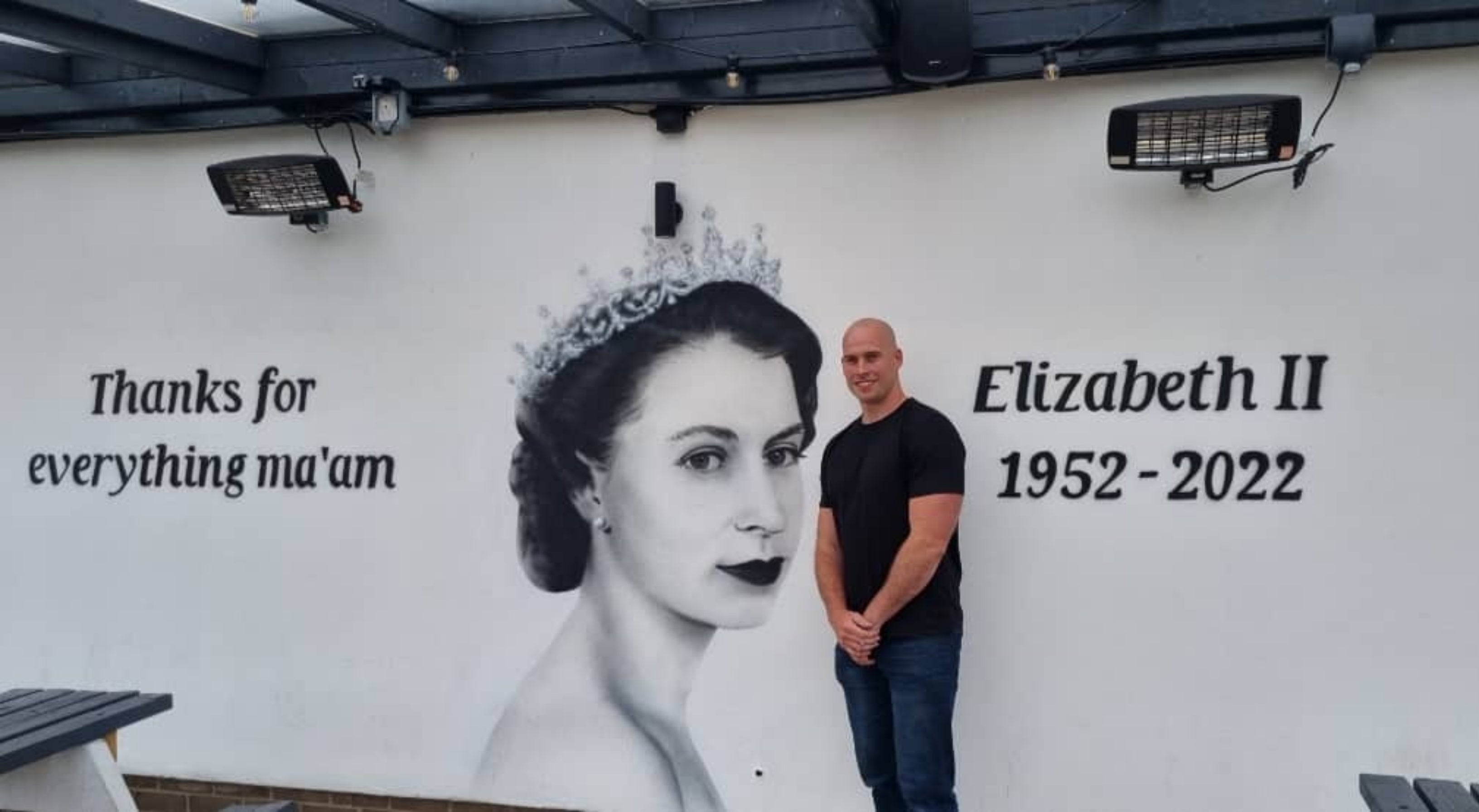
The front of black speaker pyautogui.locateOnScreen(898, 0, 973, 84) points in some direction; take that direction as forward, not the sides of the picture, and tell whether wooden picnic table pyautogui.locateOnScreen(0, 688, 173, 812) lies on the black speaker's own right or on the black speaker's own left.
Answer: on the black speaker's own right

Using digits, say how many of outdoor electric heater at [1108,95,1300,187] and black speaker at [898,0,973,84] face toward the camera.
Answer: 2

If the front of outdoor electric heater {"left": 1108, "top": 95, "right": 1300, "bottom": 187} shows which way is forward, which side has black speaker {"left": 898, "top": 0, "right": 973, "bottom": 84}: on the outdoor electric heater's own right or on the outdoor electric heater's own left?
on the outdoor electric heater's own right

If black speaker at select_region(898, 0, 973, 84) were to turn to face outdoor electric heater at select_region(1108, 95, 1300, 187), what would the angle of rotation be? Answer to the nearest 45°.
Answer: approximately 90° to its left

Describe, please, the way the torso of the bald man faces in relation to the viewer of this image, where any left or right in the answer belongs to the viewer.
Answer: facing the viewer and to the left of the viewer

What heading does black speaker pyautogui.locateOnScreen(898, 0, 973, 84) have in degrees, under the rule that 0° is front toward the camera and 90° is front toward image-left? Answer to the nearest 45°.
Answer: approximately 0°

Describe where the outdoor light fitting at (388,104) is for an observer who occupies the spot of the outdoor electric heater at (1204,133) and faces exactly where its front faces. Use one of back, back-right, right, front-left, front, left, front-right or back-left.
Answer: right
